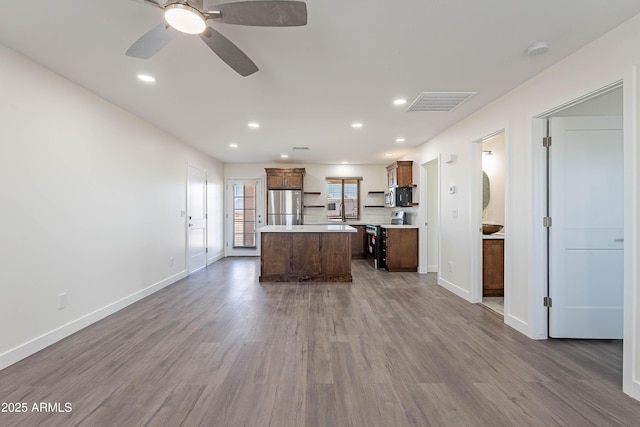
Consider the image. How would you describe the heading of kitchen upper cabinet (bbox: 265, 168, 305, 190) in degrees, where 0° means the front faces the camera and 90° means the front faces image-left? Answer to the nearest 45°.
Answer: approximately 0°

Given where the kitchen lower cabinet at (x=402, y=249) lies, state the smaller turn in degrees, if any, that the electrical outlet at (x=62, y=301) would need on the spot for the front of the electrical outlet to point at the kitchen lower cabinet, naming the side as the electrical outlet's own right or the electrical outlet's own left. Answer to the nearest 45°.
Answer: approximately 45° to the electrical outlet's own left

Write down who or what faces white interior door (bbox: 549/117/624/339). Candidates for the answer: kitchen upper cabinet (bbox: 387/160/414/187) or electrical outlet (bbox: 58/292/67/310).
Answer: the electrical outlet

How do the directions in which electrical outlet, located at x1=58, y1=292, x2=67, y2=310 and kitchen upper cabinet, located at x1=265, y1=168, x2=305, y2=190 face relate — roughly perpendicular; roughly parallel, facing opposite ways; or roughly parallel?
roughly perpendicular

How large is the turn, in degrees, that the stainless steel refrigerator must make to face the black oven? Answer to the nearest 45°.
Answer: approximately 45° to its left

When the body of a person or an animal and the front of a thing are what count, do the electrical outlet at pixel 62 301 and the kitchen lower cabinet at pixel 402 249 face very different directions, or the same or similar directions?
very different directions

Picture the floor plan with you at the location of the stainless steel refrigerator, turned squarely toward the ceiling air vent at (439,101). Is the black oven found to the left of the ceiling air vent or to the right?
left
